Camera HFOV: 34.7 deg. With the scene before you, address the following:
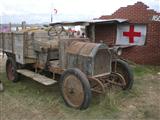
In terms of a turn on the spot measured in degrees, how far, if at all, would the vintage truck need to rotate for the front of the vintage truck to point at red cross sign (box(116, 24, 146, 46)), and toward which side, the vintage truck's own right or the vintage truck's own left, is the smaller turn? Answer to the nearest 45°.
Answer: approximately 90° to the vintage truck's own left

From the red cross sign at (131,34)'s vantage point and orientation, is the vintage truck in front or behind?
in front

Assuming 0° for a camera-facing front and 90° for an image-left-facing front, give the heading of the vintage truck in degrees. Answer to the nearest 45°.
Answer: approximately 315°

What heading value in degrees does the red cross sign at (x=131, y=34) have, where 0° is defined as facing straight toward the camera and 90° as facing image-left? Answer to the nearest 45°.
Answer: approximately 0°

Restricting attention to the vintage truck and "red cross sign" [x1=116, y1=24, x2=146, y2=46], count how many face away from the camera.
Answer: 0
